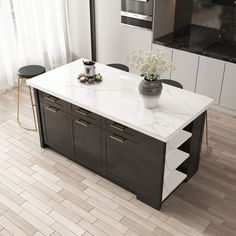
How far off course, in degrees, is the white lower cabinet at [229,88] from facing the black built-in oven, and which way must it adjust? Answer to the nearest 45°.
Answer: approximately 45° to its right

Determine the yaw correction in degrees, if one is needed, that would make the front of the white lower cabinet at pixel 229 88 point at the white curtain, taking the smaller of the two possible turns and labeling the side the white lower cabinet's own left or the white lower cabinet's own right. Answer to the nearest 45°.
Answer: approximately 45° to the white lower cabinet's own right

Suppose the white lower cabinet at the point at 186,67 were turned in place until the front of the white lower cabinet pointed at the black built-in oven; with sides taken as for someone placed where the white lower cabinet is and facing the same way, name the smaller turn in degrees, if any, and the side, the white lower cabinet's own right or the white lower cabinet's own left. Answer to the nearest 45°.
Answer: approximately 90° to the white lower cabinet's own right

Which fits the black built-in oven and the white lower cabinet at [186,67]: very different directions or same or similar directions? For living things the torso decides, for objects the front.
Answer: same or similar directions

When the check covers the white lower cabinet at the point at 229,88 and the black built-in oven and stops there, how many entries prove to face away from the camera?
0

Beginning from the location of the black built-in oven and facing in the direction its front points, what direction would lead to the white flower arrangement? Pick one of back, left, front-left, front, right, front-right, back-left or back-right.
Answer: front-left

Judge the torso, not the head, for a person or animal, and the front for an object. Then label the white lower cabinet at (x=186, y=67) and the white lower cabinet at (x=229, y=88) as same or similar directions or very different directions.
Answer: same or similar directions

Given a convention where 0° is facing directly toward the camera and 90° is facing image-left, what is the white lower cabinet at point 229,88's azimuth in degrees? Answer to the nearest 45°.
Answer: approximately 45°

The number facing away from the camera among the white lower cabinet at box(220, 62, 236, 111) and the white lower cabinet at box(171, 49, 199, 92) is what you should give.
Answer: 0

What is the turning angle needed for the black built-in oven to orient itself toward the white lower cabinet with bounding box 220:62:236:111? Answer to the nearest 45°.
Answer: approximately 90° to its left

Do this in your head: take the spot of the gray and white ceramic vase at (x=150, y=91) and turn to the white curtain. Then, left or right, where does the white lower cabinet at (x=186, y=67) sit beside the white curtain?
right

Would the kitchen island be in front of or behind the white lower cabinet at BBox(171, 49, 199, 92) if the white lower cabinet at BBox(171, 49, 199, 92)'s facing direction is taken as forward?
in front

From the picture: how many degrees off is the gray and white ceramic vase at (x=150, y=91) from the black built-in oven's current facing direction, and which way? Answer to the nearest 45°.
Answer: approximately 45° to its left

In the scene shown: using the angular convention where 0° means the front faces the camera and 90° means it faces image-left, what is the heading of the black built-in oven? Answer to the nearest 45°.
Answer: approximately 45°

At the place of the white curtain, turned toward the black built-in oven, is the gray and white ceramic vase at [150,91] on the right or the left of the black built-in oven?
right

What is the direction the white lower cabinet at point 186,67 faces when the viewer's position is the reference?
facing the viewer and to the left of the viewer
